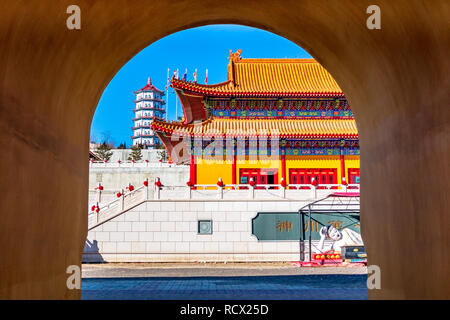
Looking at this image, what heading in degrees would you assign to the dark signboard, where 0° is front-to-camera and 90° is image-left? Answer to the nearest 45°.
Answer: approximately 0°

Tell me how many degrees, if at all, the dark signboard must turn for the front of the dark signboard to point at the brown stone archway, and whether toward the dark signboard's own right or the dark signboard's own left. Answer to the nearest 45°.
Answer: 0° — it already faces it

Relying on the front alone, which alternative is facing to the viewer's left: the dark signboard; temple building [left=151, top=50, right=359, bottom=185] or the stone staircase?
the stone staircase

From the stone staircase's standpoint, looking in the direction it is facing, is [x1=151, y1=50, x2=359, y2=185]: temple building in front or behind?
behind

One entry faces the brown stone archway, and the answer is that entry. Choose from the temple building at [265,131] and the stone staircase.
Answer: the temple building

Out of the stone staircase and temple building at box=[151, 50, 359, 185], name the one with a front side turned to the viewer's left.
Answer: the stone staircase

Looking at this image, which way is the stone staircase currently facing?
to the viewer's left

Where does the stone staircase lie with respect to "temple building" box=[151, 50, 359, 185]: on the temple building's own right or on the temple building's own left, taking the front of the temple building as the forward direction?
on the temple building's own right

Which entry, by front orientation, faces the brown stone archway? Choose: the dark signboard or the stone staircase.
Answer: the dark signboard

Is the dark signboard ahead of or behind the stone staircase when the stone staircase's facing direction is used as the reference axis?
behind

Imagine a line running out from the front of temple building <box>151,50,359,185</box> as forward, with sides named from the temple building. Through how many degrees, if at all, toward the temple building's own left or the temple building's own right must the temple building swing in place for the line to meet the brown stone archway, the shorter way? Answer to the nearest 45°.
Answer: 0° — it already faces it

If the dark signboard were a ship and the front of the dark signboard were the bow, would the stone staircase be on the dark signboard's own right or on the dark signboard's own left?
on the dark signboard's own right

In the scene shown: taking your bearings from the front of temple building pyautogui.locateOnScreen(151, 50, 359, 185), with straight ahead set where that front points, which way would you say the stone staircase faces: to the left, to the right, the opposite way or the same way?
to the right

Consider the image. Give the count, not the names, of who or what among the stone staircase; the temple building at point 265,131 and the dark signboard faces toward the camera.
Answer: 2
